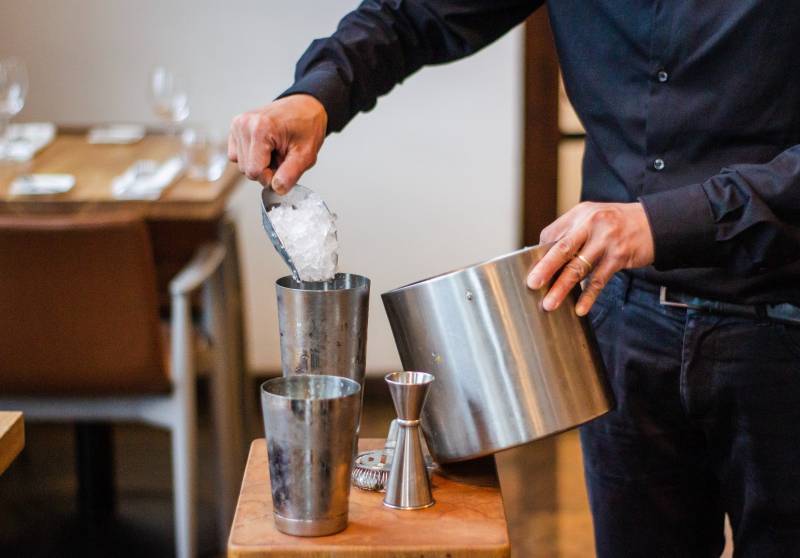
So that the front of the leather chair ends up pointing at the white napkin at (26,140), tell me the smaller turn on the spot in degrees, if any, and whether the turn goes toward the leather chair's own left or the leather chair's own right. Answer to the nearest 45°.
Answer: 0° — it already faces it

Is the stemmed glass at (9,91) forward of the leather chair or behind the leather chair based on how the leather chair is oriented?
forward

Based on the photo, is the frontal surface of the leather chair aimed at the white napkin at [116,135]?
yes

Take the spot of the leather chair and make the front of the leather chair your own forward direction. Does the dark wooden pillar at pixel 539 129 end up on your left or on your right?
on your right

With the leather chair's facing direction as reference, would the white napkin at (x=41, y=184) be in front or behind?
in front

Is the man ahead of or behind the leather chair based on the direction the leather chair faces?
behind

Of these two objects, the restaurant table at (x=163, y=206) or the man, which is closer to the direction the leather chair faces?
the restaurant table

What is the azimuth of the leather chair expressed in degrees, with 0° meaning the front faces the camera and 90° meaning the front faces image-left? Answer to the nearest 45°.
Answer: approximately 180°

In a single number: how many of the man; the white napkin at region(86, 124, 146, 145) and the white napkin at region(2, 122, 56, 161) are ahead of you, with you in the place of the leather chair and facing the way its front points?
2

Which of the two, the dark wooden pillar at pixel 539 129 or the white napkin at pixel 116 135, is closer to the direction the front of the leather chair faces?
the white napkin

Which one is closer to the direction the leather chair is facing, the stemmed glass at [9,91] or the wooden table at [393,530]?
the stemmed glass
